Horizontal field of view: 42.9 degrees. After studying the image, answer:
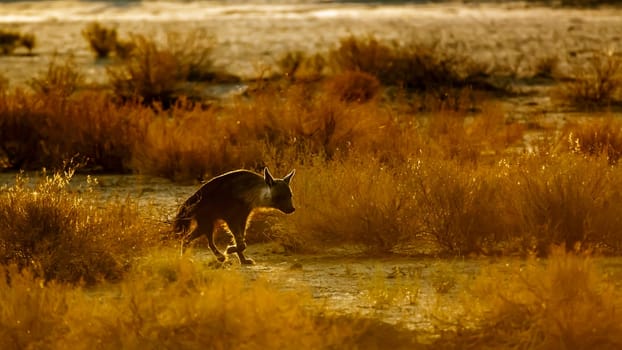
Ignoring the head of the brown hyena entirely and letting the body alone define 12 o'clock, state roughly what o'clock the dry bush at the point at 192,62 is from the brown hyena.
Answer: The dry bush is roughly at 9 o'clock from the brown hyena.

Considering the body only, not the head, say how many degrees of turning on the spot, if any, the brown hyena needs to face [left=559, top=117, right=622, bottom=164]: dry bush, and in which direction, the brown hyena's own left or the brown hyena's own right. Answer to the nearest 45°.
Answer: approximately 45° to the brown hyena's own left

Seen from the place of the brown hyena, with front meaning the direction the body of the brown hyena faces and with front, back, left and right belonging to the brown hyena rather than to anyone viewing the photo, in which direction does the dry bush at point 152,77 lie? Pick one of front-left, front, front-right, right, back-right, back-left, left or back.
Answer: left

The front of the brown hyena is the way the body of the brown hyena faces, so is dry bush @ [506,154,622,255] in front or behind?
in front

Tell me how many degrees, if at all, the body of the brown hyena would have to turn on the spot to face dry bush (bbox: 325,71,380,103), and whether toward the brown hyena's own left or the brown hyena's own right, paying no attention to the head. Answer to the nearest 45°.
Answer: approximately 90° to the brown hyena's own left

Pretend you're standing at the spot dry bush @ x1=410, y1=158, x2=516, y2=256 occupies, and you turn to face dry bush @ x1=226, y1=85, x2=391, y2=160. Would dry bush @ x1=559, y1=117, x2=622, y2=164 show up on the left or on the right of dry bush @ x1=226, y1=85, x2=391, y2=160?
right

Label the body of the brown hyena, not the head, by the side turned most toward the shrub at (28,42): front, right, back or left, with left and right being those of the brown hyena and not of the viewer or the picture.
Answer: left

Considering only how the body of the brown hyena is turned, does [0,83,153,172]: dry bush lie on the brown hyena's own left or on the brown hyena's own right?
on the brown hyena's own left

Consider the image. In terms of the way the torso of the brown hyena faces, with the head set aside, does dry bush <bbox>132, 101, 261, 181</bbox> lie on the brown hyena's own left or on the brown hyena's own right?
on the brown hyena's own left

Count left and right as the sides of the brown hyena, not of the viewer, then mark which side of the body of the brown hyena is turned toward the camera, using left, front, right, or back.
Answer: right

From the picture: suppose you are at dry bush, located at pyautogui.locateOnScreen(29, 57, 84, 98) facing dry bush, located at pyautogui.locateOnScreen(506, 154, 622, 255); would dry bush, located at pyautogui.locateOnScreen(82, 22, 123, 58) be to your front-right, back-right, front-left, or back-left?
back-left

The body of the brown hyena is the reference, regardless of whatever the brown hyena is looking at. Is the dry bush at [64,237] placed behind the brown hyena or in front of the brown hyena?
behind

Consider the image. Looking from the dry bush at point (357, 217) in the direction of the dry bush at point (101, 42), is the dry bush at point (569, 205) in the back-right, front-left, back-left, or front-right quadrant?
back-right

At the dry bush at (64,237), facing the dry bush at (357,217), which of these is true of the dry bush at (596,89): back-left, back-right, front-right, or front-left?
front-left
